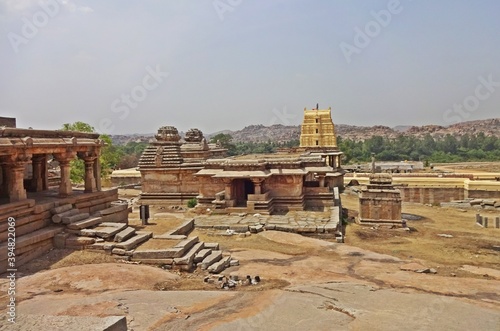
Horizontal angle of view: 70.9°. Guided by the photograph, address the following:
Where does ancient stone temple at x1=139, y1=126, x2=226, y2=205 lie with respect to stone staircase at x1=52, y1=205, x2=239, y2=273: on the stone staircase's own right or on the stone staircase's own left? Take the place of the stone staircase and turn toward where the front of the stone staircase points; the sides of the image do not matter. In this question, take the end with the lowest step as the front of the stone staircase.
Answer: on the stone staircase's own left

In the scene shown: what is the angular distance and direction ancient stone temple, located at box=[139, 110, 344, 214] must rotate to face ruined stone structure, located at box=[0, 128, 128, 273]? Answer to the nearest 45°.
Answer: approximately 45° to its right

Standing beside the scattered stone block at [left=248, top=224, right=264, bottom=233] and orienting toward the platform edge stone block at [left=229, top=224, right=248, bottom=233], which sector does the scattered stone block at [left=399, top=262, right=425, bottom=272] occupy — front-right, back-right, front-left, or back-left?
back-left

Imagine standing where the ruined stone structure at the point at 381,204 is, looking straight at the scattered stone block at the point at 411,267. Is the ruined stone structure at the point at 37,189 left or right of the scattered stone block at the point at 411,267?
right

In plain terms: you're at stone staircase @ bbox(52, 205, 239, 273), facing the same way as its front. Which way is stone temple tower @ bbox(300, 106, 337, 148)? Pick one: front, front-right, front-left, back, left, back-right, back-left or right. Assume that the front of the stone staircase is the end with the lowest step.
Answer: left

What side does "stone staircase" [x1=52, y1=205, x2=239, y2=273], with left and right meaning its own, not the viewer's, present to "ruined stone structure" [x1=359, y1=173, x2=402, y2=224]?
left

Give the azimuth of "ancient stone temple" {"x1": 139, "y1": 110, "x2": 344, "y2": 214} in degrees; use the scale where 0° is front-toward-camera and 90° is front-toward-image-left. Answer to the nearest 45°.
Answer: approximately 0°

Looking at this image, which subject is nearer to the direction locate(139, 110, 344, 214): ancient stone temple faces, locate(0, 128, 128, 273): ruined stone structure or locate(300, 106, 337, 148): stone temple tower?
the ruined stone structure

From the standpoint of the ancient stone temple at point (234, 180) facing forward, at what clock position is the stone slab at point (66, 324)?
The stone slab is roughly at 12 o'clock from the ancient stone temple.

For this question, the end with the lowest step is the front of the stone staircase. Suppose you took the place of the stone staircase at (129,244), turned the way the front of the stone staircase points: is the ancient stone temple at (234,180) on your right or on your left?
on your left

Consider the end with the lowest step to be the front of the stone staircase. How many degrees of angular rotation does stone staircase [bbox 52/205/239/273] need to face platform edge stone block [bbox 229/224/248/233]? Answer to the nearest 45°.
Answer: approximately 90° to its left
